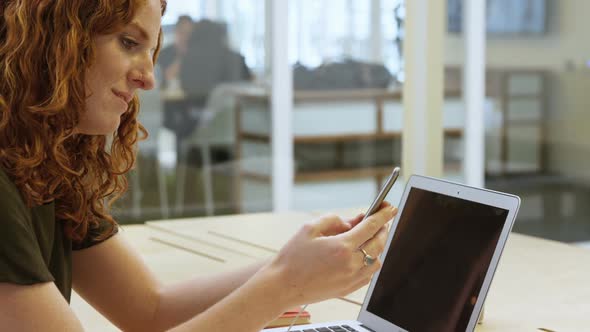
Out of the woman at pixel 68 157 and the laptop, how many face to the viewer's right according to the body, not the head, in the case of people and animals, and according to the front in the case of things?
1

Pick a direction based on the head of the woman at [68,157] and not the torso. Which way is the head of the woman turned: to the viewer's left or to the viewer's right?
to the viewer's right

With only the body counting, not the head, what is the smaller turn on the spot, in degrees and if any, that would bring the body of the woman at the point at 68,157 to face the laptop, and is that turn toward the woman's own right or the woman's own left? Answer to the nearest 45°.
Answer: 0° — they already face it

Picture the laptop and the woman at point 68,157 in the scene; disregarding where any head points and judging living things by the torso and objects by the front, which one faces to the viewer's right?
the woman

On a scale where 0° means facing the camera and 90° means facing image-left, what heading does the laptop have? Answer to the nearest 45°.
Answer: approximately 45°

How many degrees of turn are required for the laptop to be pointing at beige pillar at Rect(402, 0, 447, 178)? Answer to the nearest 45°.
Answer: approximately 135° to its right

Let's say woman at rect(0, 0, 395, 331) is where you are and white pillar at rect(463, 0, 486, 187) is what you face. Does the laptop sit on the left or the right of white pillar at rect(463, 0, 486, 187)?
right

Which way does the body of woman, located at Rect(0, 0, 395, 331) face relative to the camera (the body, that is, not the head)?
to the viewer's right

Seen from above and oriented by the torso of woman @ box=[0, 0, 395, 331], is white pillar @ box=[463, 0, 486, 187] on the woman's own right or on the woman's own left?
on the woman's own left
